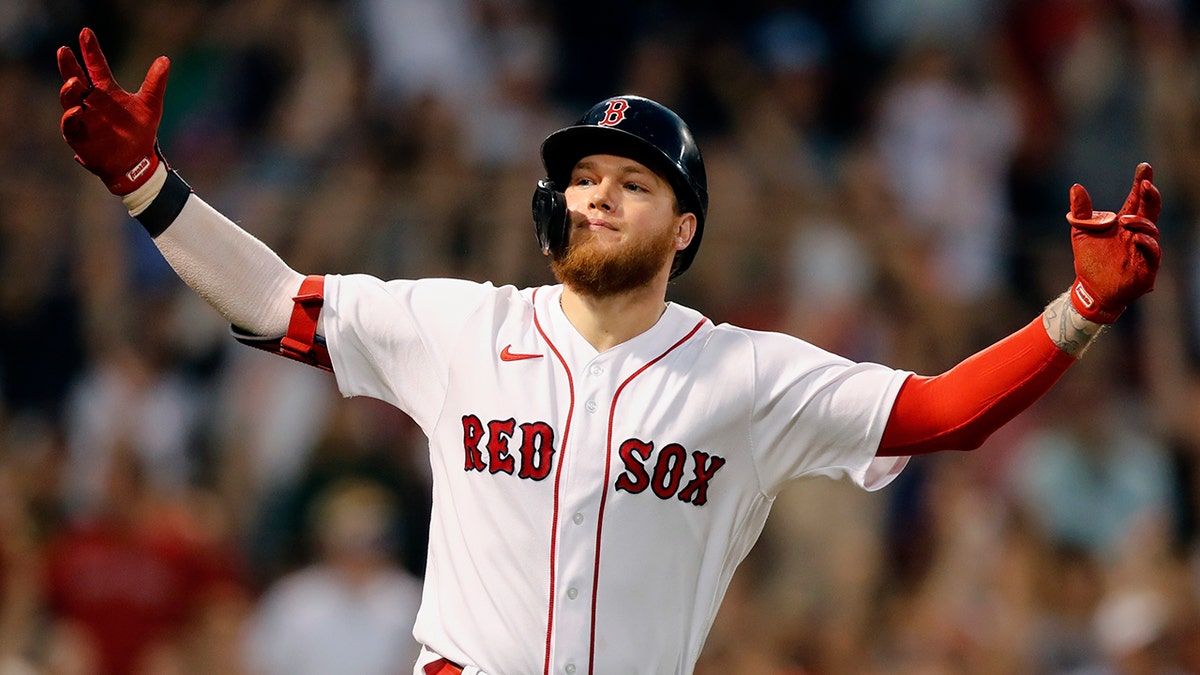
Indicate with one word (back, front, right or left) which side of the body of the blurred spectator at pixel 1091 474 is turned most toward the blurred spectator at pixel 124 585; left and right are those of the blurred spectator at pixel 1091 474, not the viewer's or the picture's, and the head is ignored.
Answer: right

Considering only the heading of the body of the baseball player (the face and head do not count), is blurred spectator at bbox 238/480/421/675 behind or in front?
behind

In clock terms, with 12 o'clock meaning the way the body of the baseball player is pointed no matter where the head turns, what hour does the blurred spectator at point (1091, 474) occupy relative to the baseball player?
The blurred spectator is roughly at 7 o'clock from the baseball player.

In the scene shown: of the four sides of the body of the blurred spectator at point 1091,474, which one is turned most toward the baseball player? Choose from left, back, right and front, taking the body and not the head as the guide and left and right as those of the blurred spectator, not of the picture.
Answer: front

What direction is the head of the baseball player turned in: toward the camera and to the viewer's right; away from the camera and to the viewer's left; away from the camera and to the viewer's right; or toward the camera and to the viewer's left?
toward the camera and to the viewer's left

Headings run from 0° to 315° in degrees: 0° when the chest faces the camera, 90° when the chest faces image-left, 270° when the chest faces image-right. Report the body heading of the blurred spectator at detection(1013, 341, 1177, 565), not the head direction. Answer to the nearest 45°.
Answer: approximately 0°

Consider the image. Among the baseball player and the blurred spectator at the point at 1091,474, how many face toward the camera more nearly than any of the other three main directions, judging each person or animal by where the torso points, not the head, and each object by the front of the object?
2

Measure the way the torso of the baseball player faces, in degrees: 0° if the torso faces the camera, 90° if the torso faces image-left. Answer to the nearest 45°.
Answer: approximately 0°
